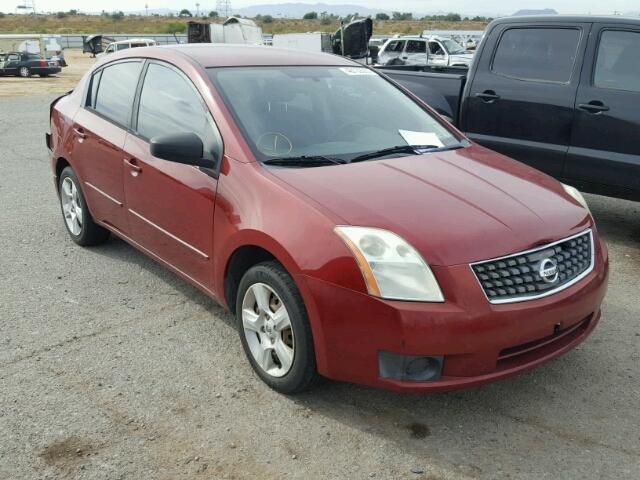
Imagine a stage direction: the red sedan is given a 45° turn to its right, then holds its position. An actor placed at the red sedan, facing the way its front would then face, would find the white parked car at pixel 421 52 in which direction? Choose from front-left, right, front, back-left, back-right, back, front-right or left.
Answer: back

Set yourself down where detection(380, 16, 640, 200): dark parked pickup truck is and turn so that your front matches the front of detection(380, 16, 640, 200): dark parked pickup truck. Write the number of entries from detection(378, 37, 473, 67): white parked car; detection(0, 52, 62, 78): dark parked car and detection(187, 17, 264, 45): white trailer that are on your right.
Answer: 0

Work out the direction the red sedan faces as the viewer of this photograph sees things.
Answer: facing the viewer and to the right of the viewer

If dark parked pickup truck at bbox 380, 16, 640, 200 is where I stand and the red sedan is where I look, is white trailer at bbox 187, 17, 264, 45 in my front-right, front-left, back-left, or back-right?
back-right

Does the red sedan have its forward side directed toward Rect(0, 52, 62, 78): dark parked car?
no

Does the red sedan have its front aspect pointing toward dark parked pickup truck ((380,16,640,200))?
no

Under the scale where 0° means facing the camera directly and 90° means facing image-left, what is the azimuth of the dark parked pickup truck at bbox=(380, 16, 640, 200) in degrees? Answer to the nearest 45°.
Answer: approximately 270°

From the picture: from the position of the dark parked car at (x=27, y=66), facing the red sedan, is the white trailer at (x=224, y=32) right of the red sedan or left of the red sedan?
left

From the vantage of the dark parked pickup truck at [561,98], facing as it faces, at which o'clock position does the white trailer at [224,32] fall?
The white trailer is roughly at 8 o'clock from the dark parked pickup truck.

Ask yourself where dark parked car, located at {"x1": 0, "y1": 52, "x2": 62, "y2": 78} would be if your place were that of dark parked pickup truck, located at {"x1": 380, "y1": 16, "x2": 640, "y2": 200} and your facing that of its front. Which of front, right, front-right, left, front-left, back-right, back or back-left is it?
back-left
